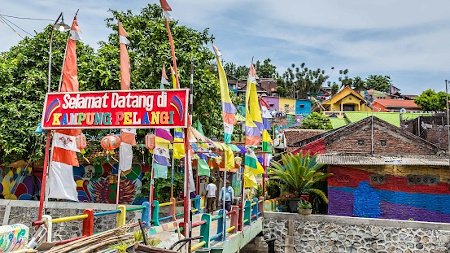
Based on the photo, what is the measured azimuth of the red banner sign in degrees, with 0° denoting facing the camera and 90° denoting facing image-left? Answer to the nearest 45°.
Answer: approximately 0°

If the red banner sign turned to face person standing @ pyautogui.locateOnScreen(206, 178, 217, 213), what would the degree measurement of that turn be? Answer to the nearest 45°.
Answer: approximately 135° to its left

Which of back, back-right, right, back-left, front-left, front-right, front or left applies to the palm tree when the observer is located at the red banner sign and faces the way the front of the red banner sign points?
back-left

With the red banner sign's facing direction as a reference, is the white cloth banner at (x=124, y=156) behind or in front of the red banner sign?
behind

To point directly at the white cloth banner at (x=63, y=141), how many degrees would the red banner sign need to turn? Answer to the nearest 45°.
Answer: approximately 135° to its right

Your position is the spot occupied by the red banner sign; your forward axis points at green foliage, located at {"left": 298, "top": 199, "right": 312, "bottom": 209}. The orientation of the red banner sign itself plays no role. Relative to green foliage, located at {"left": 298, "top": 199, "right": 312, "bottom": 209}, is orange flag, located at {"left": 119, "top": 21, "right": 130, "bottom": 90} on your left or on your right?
left

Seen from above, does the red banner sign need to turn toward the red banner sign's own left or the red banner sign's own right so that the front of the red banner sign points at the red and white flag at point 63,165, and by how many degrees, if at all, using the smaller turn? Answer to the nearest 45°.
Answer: approximately 135° to the red banner sign's own right

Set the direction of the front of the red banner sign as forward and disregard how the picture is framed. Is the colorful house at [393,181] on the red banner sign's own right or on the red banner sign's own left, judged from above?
on the red banner sign's own left

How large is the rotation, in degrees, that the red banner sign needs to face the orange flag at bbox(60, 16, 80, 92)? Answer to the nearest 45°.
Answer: approximately 135° to its right

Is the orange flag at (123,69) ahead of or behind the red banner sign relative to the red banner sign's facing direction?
behind
